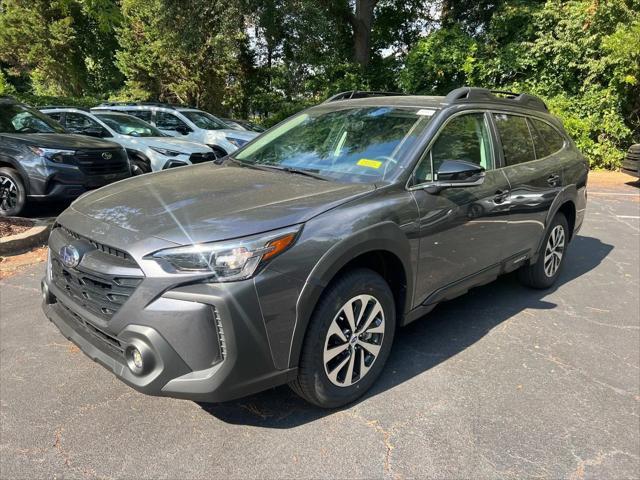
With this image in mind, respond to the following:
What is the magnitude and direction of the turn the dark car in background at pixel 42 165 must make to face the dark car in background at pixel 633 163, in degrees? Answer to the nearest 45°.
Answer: approximately 45° to its left

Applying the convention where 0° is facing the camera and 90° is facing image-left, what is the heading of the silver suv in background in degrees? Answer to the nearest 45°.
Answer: approximately 315°

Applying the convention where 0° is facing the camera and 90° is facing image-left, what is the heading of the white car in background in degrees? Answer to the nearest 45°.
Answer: approximately 315°

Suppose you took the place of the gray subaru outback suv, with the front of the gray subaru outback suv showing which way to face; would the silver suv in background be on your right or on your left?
on your right

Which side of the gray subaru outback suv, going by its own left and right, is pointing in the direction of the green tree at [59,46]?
right

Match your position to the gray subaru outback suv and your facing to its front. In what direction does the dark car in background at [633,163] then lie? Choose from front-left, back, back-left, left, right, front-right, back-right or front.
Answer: back

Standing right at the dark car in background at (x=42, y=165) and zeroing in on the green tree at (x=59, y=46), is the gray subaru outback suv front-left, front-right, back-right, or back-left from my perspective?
back-right

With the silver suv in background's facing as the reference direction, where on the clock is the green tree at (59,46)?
The green tree is roughly at 7 o'clock from the silver suv in background.

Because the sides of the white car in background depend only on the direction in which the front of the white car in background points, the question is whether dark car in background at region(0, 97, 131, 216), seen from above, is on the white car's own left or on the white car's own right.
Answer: on the white car's own right
